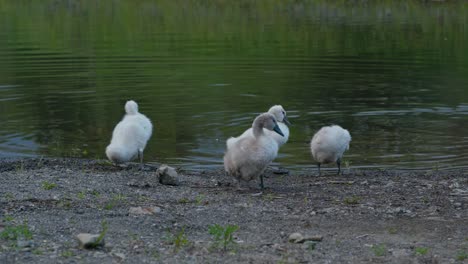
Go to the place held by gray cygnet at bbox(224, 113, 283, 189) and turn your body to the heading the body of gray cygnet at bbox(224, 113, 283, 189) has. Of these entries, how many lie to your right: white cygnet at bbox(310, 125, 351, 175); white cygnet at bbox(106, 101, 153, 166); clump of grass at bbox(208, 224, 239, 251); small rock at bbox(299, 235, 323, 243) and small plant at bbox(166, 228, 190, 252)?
3

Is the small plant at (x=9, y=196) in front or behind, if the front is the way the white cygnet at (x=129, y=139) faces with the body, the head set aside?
behind

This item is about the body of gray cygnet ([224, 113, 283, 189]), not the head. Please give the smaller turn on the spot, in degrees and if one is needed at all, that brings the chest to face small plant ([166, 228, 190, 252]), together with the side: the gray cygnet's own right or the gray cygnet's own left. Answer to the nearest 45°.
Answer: approximately 90° to the gray cygnet's own right

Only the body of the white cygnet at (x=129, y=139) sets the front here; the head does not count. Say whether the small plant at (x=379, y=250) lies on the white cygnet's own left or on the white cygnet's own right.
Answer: on the white cygnet's own right

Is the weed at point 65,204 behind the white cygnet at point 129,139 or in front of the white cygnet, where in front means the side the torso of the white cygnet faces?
behind

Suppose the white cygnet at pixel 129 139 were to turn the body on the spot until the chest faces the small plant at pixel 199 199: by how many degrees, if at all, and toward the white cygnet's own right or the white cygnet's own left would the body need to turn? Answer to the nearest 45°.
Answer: approximately 135° to the white cygnet's own right

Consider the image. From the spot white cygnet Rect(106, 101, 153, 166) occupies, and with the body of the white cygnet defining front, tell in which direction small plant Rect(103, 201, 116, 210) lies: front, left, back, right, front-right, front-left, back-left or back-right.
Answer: back-right

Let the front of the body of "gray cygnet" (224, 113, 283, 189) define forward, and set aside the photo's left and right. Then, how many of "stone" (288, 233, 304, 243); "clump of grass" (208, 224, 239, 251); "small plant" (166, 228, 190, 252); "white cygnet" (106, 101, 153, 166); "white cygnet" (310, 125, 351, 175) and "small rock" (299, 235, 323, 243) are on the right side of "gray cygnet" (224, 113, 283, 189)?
4

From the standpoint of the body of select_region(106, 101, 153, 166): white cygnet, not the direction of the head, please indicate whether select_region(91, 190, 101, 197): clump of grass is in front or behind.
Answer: behind

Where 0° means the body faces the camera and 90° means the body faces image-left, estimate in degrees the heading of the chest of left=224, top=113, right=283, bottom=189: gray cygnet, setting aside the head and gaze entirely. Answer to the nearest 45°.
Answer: approximately 270°

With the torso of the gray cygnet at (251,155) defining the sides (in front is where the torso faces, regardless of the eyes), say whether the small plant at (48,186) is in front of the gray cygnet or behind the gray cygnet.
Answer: behind

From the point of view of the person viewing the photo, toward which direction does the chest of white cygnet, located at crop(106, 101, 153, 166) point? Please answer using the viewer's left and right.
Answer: facing away from the viewer and to the right of the viewer
